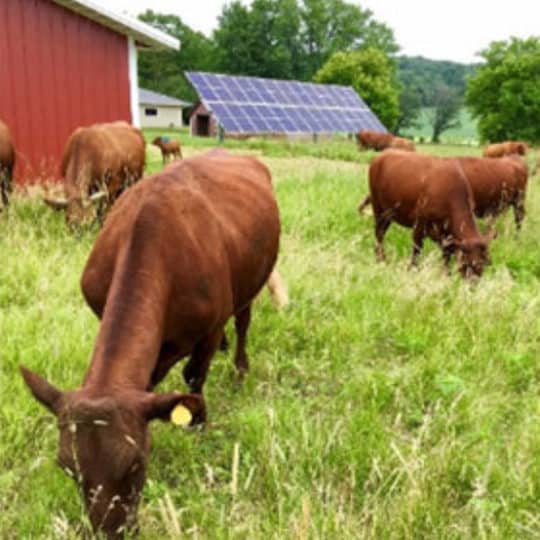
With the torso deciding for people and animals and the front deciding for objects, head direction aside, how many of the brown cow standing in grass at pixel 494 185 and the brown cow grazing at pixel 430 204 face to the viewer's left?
1

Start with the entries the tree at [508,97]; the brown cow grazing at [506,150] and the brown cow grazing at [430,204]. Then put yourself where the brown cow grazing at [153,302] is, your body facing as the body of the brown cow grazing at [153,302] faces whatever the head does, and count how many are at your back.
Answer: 3

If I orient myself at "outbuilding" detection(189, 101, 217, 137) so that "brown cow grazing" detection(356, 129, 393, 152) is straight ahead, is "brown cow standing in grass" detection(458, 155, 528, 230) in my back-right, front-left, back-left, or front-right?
front-right

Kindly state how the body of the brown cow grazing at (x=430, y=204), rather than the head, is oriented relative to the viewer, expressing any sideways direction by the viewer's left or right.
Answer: facing the viewer and to the right of the viewer

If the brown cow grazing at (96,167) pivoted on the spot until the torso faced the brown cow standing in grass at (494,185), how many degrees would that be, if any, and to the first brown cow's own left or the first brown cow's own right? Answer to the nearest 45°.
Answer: approximately 135° to the first brown cow's own left

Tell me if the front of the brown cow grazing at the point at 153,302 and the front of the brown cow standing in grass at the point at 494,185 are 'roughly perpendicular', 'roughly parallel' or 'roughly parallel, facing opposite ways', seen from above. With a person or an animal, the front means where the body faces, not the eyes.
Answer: roughly perpendicular

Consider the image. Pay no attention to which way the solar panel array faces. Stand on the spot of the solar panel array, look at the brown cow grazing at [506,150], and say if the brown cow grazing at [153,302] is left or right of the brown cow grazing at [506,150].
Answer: right

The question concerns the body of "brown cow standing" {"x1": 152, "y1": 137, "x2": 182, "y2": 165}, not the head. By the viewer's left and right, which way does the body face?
facing the viewer and to the left of the viewer

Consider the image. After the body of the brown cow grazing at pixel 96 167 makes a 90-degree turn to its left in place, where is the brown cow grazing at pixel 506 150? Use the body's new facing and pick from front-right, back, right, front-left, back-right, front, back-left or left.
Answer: left

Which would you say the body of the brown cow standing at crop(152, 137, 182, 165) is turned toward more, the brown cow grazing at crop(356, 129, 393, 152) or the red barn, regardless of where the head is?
the red barn

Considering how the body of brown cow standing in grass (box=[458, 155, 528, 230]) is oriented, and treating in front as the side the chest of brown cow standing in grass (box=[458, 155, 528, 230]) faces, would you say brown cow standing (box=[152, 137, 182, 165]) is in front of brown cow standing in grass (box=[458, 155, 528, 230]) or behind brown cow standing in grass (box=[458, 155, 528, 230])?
in front

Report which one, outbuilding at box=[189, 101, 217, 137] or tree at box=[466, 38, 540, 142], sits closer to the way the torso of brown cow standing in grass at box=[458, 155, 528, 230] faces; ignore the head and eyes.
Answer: the outbuilding

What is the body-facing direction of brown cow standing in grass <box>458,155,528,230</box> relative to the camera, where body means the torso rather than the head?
to the viewer's left

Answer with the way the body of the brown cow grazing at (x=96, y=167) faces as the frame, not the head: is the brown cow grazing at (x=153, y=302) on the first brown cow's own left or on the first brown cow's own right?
on the first brown cow's own left
